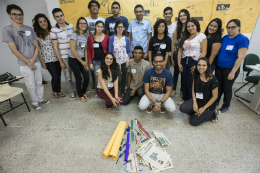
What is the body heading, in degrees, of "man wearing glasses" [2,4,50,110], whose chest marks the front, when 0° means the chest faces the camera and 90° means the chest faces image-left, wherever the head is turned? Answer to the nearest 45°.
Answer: approximately 315°

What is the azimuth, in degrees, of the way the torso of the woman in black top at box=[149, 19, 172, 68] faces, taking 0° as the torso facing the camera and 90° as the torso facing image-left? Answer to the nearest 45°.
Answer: approximately 0°

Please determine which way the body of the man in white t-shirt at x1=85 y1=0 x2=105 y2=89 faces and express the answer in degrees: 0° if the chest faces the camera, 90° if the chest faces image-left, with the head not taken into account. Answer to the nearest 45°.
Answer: approximately 0°

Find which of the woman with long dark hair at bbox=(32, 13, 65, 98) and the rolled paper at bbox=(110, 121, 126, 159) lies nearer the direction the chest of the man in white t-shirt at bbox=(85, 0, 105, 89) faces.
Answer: the rolled paper

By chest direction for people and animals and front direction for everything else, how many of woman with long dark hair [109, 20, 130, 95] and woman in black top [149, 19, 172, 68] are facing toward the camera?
2
